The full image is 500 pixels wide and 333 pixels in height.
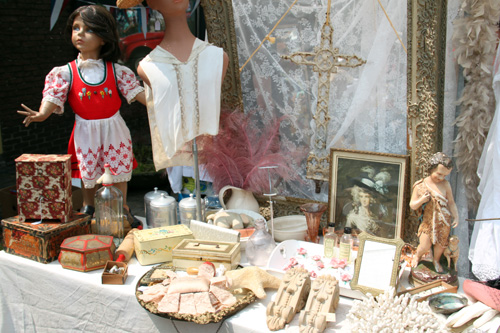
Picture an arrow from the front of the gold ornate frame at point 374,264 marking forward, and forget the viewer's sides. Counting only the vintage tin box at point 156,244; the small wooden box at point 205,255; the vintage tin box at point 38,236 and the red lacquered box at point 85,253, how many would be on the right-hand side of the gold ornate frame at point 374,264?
4

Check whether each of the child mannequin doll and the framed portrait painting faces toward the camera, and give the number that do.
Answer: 2

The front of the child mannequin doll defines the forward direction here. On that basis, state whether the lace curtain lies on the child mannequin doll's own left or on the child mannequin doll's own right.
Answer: on the child mannequin doll's own left

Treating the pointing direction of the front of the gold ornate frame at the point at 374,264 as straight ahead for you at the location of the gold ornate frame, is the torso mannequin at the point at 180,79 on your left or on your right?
on your right

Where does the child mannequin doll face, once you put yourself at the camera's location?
facing the viewer

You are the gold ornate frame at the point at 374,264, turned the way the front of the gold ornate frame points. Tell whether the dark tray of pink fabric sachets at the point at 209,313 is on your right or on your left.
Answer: on your right

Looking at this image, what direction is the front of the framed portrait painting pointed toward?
toward the camera

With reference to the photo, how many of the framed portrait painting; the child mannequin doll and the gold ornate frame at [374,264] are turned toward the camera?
3

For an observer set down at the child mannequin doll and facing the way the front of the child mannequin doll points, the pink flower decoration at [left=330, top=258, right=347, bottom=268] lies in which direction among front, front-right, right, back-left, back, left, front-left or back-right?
front-left
